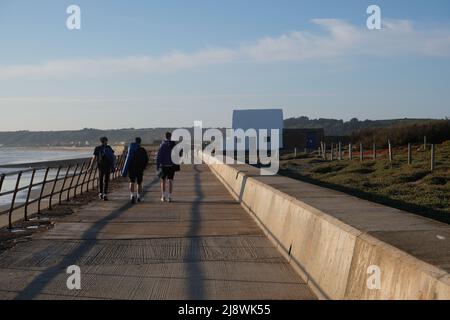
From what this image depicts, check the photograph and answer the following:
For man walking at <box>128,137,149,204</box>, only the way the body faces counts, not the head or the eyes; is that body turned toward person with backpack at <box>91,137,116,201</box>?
no

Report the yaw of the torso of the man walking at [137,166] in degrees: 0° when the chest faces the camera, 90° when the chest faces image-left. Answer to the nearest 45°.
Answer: approximately 180°

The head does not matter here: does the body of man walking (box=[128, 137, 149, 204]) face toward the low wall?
no
